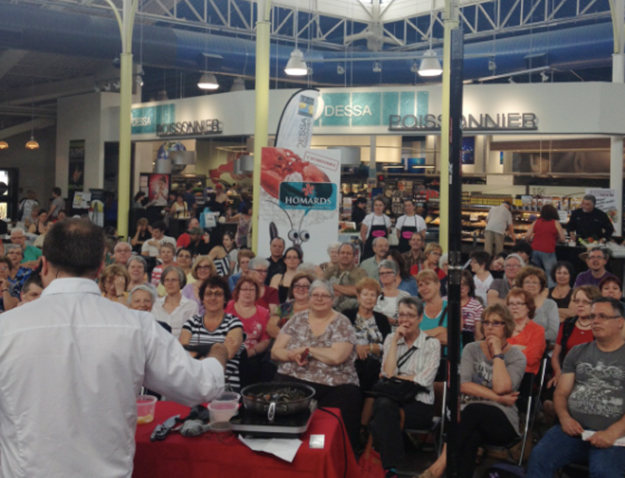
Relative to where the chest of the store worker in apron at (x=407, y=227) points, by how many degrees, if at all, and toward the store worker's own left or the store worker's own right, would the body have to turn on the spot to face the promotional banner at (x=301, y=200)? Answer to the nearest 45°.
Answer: approximately 45° to the store worker's own right

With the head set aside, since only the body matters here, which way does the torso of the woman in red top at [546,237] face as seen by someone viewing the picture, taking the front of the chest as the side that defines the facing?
away from the camera

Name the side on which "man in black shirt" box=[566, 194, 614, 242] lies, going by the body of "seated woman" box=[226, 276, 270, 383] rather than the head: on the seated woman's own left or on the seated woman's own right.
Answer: on the seated woman's own left

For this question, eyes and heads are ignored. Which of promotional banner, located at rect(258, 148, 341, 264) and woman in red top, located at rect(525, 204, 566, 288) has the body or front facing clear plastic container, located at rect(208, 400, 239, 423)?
the promotional banner

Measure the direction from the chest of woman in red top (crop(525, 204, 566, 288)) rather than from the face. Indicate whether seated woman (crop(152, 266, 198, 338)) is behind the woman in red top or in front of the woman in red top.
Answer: behind

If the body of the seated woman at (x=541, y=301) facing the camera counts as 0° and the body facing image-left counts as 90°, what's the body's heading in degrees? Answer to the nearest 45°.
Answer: approximately 45°

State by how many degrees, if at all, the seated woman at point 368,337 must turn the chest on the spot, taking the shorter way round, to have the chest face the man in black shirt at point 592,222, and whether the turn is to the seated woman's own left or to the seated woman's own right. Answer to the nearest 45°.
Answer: approximately 135° to the seated woman's own left

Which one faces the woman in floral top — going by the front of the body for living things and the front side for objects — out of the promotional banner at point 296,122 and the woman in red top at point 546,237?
the promotional banner

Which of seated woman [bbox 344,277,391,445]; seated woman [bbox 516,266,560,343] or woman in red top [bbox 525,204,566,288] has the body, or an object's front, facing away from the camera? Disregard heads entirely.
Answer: the woman in red top

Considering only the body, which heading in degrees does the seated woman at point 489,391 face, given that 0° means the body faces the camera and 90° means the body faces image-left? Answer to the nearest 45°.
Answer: approximately 45°

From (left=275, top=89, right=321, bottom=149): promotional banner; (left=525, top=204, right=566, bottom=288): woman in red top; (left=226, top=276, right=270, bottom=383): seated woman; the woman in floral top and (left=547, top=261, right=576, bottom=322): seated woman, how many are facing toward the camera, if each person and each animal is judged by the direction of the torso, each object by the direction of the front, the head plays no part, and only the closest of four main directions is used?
4
